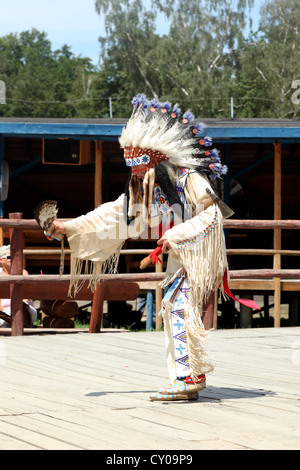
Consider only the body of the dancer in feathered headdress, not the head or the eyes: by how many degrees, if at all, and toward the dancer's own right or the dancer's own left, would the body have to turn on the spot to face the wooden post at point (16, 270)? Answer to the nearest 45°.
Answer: approximately 45° to the dancer's own right

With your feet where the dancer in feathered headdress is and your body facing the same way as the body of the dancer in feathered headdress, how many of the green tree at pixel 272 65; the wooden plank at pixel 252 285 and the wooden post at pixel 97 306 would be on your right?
3

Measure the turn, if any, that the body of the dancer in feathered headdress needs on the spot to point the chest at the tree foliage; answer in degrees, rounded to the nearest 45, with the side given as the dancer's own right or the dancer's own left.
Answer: approximately 90° to the dancer's own right

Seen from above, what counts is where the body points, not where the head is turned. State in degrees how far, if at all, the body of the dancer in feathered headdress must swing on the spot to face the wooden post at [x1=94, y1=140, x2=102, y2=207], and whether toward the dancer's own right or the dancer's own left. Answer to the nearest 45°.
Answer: approximately 90° to the dancer's own right

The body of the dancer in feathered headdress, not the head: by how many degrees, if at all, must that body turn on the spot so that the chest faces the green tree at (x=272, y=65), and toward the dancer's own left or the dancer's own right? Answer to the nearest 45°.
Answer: approximately 90° to the dancer's own right

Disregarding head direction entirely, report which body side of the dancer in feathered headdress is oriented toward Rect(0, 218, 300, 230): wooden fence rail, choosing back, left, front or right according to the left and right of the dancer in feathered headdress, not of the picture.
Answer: right

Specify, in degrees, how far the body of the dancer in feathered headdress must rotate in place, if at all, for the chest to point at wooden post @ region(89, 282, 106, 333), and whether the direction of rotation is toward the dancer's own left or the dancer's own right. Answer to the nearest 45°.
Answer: approximately 90° to the dancer's own right

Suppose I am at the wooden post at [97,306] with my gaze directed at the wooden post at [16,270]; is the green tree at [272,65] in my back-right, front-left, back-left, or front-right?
back-right

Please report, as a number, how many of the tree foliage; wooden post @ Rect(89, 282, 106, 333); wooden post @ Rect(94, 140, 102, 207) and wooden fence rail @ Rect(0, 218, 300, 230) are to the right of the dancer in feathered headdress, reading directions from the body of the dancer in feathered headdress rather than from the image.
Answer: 4

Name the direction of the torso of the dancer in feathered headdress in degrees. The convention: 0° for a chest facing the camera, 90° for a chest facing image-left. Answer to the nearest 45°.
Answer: approximately 90°
